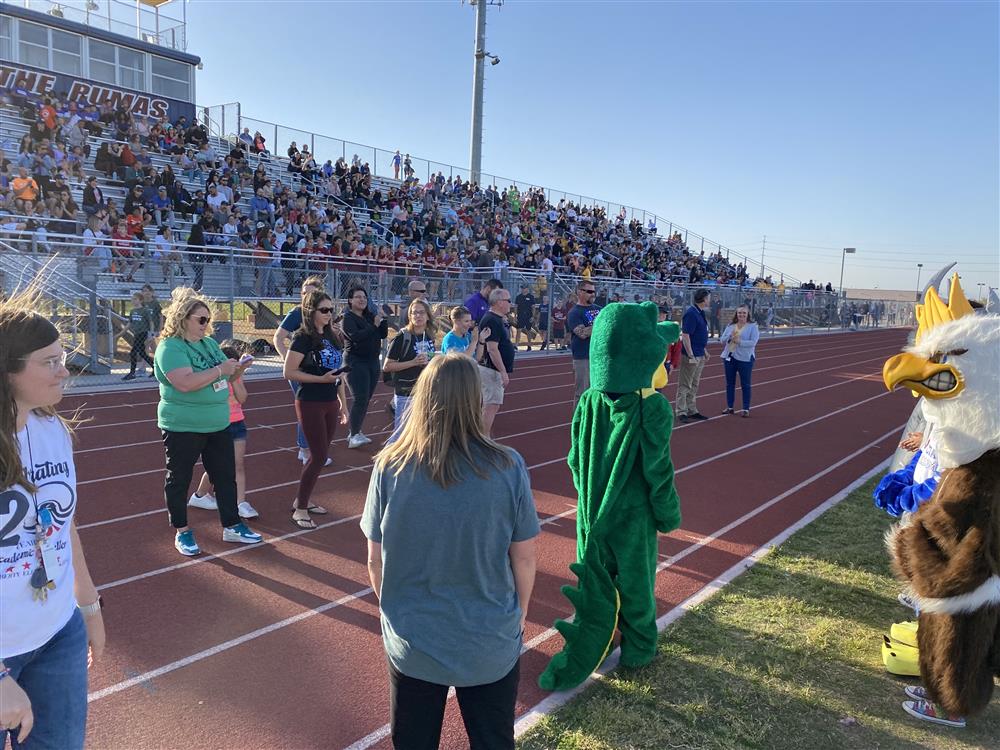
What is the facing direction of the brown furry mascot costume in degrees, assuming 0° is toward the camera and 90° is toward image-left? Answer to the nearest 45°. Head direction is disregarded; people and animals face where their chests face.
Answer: approximately 90°

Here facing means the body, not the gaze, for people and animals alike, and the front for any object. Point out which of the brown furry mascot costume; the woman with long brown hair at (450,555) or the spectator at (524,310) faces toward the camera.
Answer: the spectator

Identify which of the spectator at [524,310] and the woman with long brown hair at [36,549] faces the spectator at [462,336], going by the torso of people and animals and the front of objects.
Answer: the spectator at [524,310]

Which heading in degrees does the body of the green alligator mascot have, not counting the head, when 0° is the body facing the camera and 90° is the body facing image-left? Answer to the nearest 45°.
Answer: approximately 225°

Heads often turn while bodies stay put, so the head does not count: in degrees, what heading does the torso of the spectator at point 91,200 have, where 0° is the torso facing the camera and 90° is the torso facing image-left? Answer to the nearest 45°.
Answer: approximately 315°

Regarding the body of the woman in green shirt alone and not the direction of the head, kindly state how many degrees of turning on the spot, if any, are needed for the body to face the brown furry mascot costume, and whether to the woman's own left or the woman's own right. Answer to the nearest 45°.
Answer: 0° — they already face it

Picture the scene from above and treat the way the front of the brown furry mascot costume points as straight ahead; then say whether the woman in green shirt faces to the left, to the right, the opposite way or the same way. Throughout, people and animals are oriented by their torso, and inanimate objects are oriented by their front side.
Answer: the opposite way

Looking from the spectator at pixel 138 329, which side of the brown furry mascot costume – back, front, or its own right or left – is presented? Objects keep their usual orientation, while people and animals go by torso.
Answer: front

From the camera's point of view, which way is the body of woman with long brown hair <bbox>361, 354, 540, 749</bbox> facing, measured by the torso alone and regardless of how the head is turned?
away from the camera

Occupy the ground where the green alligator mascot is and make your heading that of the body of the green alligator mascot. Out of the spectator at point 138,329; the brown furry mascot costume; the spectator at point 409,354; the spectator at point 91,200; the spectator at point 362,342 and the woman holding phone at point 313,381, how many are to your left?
5

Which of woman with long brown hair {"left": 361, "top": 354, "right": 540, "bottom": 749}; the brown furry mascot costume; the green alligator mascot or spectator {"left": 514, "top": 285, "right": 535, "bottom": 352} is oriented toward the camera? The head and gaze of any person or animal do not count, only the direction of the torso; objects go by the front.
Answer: the spectator

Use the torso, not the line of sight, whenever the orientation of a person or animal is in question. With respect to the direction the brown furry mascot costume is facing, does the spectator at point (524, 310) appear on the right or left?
on its right

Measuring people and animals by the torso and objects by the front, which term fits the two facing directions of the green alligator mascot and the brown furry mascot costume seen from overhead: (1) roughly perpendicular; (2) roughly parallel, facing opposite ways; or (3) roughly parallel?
roughly perpendicular

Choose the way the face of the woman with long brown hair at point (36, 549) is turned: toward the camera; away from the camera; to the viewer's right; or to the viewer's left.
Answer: to the viewer's right

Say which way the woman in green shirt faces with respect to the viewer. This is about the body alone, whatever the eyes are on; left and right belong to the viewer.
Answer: facing the viewer and to the right of the viewer
